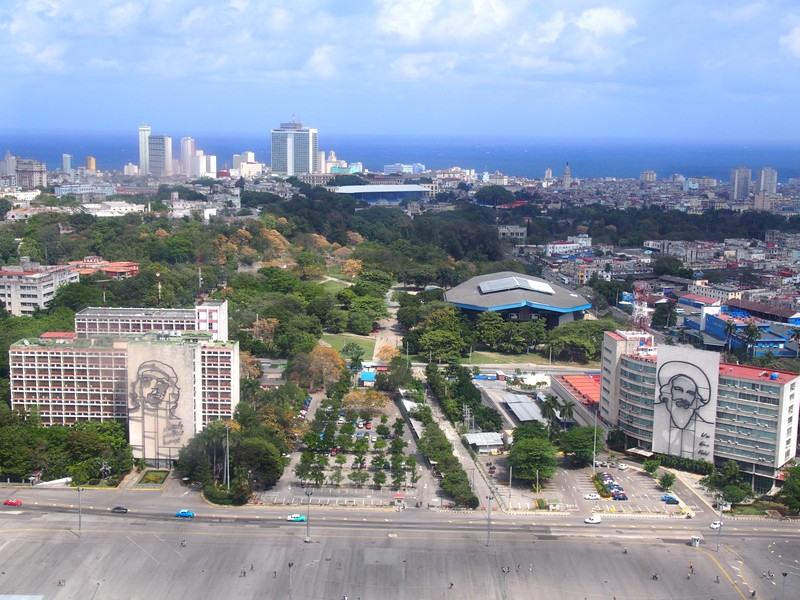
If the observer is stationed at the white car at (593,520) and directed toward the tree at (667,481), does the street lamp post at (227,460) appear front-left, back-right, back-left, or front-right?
back-left

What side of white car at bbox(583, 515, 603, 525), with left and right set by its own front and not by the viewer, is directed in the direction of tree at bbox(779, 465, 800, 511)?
back

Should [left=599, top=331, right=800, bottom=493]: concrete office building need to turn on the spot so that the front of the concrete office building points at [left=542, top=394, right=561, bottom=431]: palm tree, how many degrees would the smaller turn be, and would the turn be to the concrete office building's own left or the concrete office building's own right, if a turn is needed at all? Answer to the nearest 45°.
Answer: approximately 90° to the concrete office building's own right

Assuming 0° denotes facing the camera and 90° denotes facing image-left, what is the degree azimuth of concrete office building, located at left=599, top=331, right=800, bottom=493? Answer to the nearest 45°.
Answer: approximately 45°

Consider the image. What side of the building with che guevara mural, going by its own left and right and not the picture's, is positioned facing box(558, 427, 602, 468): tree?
left

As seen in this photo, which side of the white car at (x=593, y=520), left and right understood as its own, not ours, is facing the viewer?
left

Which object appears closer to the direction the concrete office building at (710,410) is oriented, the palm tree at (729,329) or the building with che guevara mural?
the building with che guevara mural

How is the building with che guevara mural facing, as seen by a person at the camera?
facing the viewer

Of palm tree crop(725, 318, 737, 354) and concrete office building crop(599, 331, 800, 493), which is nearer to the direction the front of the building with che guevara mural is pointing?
the concrete office building

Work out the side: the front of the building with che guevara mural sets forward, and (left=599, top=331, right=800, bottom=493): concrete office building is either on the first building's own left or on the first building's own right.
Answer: on the first building's own left

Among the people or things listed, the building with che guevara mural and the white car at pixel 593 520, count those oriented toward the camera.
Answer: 1

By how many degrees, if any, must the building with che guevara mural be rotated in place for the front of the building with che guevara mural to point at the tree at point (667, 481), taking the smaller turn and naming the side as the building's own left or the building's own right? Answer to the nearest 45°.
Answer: approximately 45° to the building's own left

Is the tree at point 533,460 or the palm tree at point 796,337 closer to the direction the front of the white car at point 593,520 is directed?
the tree

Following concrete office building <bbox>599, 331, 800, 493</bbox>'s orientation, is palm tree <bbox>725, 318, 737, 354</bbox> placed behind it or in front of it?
behind

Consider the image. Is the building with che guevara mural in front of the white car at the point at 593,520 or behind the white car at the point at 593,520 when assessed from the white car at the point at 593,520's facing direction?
in front
